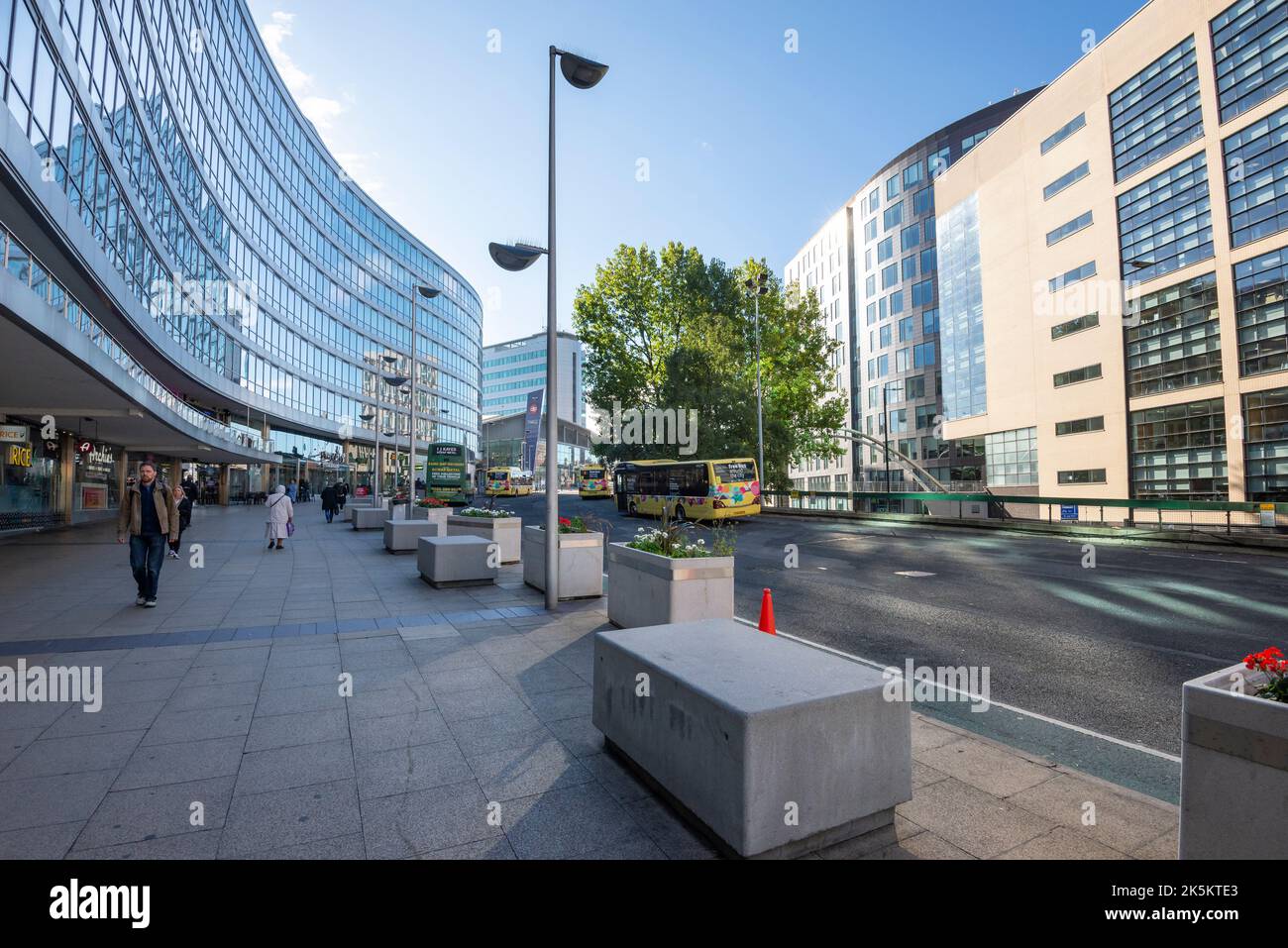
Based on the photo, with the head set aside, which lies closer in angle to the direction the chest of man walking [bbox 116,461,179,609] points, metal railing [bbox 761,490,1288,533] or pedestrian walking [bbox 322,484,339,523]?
the metal railing

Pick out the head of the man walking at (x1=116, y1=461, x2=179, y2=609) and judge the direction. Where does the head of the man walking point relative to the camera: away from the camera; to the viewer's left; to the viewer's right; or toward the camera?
toward the camera

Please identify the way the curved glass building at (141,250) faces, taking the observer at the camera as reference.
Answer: facing the viewer and to the right of the viewer

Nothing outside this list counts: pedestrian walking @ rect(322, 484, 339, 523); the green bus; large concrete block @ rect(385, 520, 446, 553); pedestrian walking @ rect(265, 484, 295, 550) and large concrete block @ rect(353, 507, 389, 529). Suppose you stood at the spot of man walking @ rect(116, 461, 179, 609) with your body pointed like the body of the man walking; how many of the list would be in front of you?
0

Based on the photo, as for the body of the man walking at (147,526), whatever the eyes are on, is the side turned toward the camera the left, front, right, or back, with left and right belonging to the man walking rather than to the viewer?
front

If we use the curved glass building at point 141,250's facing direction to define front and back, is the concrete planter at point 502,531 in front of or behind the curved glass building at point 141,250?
in front

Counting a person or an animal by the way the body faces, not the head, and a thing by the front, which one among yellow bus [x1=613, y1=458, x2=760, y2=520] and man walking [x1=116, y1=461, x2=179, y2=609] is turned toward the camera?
the man walking

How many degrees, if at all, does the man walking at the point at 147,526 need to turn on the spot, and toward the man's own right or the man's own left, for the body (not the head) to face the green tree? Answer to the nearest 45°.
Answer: approximately 135° to the man's own left

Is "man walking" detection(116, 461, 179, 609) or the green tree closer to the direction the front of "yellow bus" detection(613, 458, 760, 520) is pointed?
the green tree
